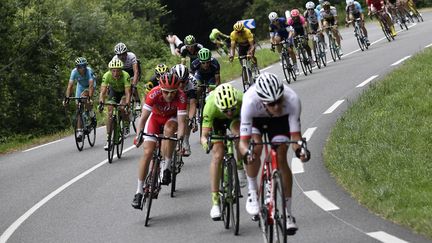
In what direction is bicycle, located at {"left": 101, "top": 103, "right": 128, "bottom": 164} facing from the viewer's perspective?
toward the camera

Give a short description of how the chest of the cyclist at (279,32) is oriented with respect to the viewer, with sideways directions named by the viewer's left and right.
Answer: facing the viewer and to the left of the viewer

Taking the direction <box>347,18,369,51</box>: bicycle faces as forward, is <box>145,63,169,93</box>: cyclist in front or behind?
in front

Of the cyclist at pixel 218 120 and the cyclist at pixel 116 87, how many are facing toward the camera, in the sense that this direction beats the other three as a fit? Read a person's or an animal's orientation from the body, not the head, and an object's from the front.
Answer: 2

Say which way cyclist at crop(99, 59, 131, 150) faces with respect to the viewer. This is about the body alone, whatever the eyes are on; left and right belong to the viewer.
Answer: facing the viewer

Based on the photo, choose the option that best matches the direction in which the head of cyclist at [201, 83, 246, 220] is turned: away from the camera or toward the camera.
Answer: toward the camera

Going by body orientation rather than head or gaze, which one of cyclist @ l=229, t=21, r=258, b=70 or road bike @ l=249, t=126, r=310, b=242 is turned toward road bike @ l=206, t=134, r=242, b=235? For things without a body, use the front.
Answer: the cyclist

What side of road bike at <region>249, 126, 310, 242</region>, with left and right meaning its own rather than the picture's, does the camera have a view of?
front

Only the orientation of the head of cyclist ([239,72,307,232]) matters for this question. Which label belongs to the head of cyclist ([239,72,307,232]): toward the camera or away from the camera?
toward the camera

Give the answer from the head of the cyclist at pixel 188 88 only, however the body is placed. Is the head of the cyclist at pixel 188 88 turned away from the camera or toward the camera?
toward the camera

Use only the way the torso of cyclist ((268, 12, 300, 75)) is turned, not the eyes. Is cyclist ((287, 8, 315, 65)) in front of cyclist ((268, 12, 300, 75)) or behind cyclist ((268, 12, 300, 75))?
behind

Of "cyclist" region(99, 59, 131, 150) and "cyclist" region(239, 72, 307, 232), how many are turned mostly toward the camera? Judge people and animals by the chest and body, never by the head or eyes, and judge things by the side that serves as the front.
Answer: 2
